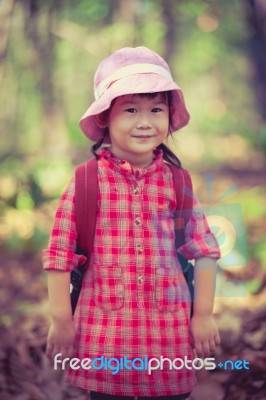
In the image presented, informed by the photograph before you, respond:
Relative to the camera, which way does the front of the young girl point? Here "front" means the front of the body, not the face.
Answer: toward the camera
